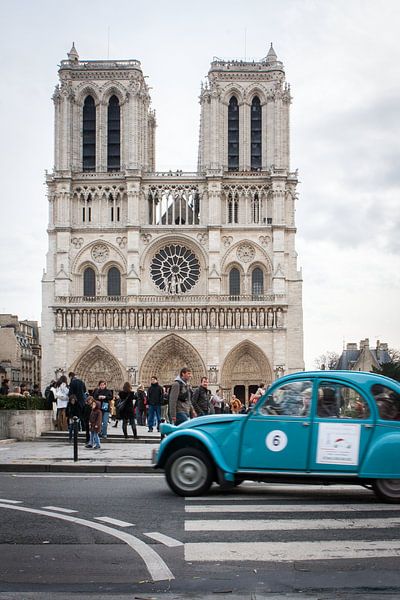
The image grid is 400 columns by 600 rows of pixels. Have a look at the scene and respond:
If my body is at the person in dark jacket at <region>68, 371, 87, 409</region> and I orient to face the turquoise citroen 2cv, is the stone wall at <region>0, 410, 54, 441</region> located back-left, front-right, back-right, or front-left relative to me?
back-right

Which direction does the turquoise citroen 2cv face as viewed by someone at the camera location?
facing to the left of the viewer

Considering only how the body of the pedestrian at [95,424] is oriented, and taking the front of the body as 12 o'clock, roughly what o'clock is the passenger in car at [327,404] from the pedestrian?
The passenger in car is roughly at 10 o'clock from the pedestrian.

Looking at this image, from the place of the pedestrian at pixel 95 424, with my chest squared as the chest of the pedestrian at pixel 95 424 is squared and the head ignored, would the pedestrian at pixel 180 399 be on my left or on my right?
on my left

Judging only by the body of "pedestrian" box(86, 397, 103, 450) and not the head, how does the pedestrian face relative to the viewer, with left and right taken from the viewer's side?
facing the viewer and to the left of the viewer

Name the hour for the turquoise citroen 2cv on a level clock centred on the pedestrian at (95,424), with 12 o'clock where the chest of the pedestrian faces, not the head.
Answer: The turquoise citroen 2cv is roughly at 10 o'clock from the pedestrian.

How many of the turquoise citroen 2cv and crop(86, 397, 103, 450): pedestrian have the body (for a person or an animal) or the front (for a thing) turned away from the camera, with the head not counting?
0
